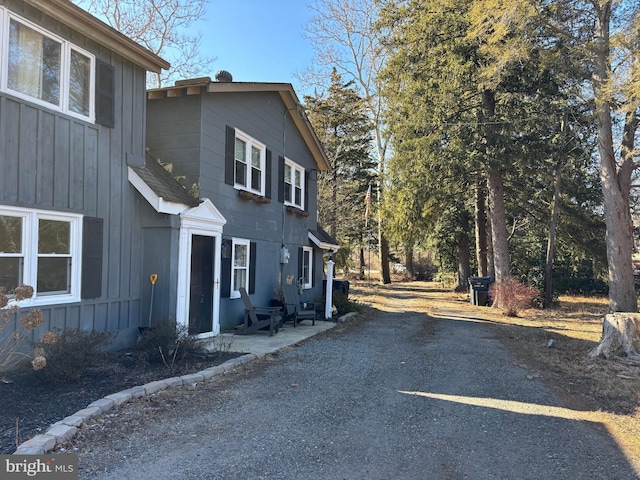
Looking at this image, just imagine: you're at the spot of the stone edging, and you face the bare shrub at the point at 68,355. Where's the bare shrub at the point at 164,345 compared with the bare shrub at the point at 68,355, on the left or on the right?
right

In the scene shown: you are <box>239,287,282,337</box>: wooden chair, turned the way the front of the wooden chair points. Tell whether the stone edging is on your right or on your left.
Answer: on your right

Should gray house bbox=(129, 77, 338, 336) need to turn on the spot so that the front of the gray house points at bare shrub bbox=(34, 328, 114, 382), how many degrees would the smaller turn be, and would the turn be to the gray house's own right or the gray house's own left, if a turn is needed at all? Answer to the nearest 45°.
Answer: approximately 45° to the gray house's own right

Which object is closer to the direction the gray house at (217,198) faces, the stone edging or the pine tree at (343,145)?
the stone edging

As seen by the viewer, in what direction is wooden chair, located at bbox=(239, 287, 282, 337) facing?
to the viewer's right

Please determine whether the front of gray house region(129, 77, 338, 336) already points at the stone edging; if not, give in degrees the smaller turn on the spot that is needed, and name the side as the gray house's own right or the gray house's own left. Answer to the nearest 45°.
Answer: approximately 45° to the gray house's own right

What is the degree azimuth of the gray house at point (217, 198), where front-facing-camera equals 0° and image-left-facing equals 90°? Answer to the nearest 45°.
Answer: approximately 315°

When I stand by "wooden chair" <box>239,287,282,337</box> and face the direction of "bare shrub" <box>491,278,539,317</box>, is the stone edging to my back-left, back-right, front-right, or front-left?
back-right

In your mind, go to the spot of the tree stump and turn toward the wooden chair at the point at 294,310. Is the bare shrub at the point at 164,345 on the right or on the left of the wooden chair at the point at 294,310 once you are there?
left

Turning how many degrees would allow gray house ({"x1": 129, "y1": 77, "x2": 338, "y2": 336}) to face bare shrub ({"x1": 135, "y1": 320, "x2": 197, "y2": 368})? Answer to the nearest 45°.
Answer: approximately 45° to its right

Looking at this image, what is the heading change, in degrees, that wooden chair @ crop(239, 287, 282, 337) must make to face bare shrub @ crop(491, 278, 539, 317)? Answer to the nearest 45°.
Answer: approximately 45° to its left

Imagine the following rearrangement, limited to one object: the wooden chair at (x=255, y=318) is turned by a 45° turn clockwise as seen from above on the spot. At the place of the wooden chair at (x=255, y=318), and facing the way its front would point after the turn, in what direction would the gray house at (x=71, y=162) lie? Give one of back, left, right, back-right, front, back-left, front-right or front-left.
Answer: right

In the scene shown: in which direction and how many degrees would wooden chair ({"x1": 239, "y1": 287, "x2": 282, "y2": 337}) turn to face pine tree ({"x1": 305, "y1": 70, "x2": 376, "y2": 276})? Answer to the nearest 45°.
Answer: approximately 90° to its left

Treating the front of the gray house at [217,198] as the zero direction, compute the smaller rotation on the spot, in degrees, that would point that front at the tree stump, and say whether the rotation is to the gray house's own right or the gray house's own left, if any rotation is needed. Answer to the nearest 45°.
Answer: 0° — it already faces it
